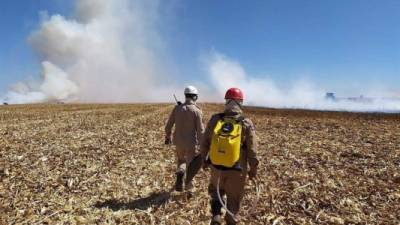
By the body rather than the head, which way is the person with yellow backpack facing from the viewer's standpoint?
away from the camera

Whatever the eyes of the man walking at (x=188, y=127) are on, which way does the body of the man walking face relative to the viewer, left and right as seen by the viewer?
facing away from the viewer

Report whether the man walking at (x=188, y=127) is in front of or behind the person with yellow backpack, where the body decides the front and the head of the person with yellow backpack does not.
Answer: in front

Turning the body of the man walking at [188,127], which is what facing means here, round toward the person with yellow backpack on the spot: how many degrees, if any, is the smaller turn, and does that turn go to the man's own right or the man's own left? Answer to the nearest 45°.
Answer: approximately 180°

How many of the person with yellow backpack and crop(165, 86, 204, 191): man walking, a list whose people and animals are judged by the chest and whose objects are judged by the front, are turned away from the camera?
2
